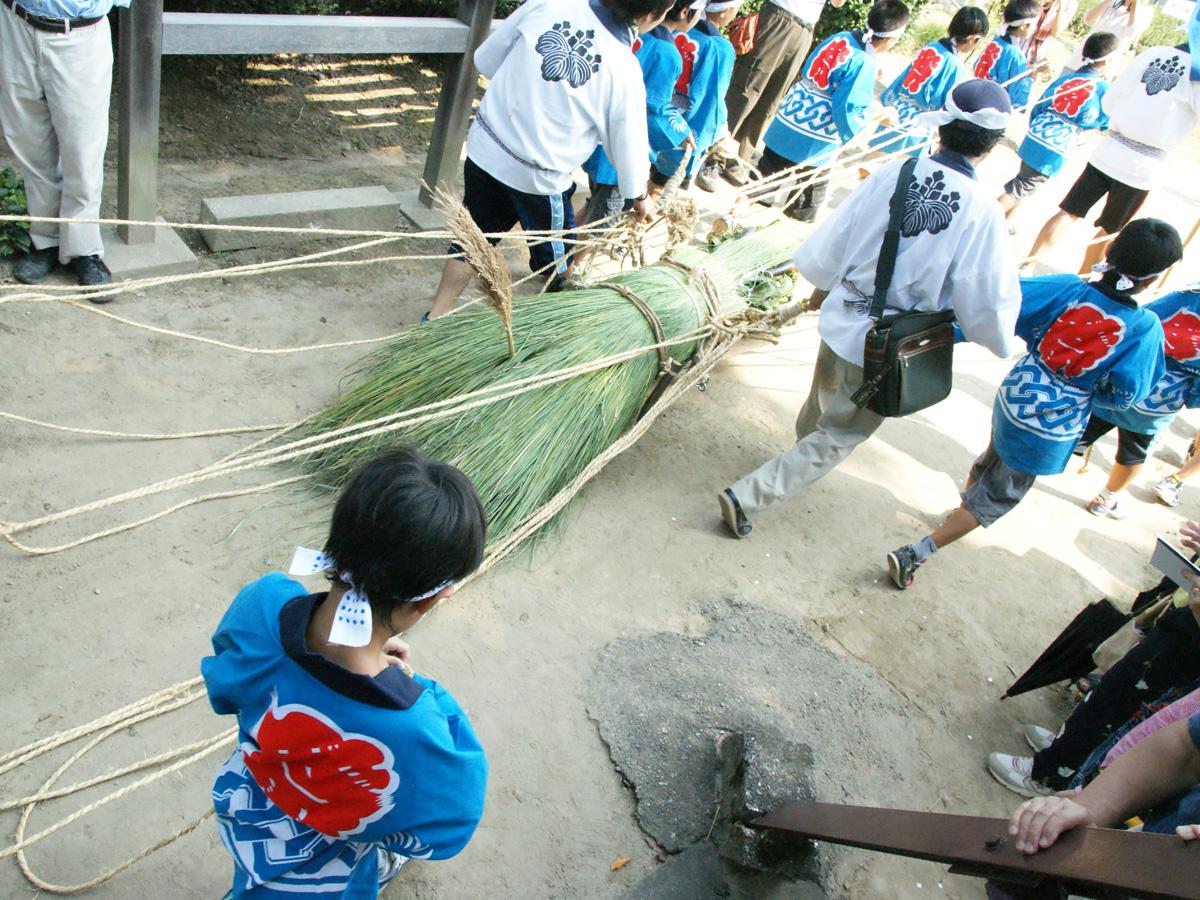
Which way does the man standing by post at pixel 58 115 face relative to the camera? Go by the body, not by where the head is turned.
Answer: toward the camera

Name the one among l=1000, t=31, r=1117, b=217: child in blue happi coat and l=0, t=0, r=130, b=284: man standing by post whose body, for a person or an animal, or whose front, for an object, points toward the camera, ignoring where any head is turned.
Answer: the man standing by post

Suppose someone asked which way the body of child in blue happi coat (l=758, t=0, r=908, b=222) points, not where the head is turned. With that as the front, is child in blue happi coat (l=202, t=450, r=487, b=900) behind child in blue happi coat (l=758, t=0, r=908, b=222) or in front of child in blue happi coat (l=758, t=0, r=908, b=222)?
behind

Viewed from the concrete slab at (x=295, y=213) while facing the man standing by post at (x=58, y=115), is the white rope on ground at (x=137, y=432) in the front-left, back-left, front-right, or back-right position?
front-left

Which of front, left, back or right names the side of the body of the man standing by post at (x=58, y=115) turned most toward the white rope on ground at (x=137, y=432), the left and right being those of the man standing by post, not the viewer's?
front

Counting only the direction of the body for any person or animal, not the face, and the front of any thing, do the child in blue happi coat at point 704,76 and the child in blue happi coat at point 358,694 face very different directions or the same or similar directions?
same or similar directions

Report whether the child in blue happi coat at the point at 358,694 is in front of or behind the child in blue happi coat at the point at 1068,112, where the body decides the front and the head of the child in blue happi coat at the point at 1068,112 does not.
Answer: behind

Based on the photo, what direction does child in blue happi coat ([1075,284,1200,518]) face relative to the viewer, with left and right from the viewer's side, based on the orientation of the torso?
facing away from the viewer and to the right of the viewer

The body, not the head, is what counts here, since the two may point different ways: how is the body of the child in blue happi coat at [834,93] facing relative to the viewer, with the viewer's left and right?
facing away from the viewer and to the right of the viewer

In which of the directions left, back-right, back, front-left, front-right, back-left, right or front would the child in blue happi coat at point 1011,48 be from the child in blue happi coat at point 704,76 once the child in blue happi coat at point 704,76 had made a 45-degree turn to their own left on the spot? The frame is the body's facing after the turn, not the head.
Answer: front-right

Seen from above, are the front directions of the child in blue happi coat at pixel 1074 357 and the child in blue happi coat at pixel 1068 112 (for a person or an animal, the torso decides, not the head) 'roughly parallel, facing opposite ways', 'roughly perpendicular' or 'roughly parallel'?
roughly parallel

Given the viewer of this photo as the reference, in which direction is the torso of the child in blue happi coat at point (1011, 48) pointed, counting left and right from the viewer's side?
facing away from the viewer and to the right of the viewer

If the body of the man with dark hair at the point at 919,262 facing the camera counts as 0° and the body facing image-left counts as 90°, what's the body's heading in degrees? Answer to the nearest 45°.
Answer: approximately 225°

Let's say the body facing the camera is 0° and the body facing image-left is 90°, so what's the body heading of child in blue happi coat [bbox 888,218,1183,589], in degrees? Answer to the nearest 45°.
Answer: approximately 225°

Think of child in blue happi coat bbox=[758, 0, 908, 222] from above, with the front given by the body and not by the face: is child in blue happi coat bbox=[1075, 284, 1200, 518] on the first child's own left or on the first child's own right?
on the first child's own right

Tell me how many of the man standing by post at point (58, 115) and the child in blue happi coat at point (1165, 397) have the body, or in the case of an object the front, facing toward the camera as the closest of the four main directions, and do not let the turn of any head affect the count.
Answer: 1

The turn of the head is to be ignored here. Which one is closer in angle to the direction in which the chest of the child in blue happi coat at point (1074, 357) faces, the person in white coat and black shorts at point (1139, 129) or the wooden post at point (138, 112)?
the person in white coat and black shorts
